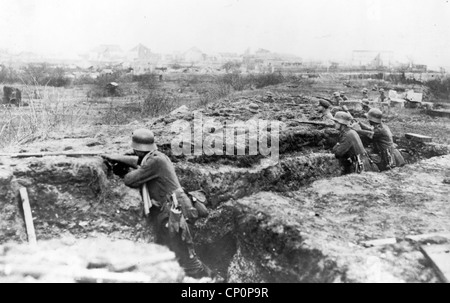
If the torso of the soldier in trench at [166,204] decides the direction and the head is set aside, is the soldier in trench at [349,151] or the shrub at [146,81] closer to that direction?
the shrub

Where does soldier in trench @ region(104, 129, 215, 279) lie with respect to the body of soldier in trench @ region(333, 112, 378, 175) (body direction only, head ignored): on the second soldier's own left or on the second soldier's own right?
on the second soldier's own left

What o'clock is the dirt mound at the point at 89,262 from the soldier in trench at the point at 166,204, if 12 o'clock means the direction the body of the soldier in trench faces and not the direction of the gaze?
The dirt mound is roughly at 11 o'clock from the soldier in trench.

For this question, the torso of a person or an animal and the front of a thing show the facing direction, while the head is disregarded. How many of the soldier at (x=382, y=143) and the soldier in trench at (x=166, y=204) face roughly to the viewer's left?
2

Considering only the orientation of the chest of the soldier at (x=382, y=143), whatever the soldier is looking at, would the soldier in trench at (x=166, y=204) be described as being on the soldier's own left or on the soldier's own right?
on the soldier's own left

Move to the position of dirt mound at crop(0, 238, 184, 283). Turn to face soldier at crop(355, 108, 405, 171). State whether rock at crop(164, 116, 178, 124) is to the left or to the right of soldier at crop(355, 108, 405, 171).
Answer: left

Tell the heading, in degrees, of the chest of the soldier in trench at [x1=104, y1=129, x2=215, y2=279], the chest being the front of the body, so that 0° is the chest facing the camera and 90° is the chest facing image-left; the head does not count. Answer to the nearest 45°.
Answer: approximately 90°

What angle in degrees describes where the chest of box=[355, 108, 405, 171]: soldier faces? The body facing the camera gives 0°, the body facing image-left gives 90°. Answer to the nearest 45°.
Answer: approximately 90°

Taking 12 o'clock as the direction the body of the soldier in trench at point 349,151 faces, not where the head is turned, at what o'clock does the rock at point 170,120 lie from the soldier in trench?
The rock is roughly at 12 o'clock from the soldier in trench.

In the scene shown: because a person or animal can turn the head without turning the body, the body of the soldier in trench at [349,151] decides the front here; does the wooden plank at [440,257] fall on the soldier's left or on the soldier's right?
on the soldier's left

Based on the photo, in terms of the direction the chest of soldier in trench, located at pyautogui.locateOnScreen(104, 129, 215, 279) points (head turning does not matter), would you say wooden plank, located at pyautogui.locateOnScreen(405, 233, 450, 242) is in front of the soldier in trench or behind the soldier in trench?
behind

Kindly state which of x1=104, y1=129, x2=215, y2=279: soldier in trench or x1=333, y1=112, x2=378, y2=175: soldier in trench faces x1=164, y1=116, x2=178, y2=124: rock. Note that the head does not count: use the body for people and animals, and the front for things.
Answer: x1=333, y1=112, x2=378, y2=175: soldier in trench

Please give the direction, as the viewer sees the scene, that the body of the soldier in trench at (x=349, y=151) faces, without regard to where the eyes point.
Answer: to the viewer's left

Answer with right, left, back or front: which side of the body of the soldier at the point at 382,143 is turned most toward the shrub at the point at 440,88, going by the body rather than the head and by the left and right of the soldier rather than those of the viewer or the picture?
right

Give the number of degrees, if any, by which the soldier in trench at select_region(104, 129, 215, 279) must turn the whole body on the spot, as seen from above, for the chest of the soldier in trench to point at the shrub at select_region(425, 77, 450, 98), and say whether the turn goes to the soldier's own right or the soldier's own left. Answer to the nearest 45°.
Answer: approximately 135° to the soldier's own right
